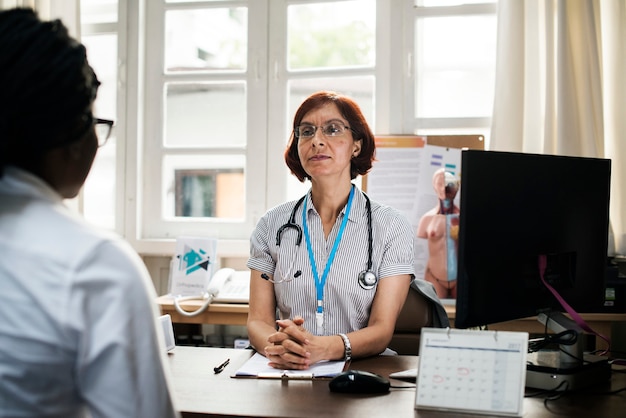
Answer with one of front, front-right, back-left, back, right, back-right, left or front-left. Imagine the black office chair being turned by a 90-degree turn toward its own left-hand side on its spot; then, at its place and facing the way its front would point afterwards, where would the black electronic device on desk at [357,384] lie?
front-right

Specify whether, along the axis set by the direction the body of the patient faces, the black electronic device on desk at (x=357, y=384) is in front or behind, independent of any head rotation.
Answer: in front

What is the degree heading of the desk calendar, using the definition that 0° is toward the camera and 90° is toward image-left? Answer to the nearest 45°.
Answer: approximately 0°

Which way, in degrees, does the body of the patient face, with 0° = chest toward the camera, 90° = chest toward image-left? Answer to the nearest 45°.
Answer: approximately 225°

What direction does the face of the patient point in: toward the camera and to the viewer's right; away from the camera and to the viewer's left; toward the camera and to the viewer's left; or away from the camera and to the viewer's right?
away from the camera and to the viewer's right

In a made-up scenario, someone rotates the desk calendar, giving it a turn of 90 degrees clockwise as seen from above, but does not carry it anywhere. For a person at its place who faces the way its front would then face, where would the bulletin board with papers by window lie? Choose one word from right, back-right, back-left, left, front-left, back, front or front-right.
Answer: right

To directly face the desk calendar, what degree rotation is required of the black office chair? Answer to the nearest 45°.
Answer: approximately 45° to its left
